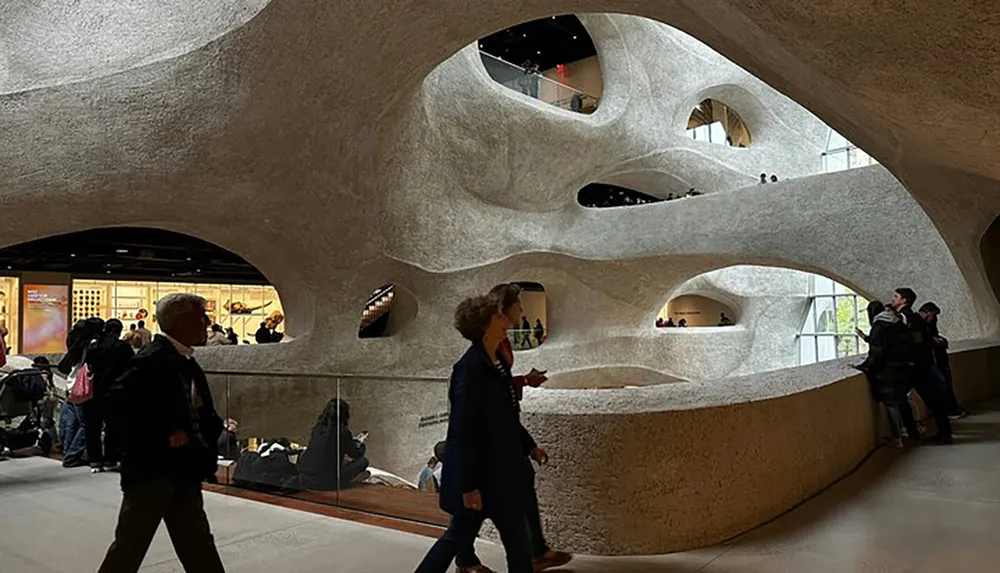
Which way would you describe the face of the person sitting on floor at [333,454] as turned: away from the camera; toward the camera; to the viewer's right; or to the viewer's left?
away from the camera

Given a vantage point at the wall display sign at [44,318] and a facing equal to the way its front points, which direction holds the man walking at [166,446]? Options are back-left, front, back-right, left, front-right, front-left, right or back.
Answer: front

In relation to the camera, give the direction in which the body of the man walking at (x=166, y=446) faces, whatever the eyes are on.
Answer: to the viewer's right

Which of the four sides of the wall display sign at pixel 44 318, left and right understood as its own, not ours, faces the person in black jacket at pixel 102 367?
front

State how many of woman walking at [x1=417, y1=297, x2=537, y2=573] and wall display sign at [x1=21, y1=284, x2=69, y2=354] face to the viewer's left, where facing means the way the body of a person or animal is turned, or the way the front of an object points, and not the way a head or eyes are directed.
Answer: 0

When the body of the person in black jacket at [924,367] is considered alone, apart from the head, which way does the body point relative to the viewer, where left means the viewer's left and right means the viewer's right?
facing to the left of the viewer

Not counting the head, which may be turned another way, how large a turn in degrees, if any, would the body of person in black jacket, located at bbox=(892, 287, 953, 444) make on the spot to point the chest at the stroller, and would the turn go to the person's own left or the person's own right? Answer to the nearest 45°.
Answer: approximately 45° to the person's own left

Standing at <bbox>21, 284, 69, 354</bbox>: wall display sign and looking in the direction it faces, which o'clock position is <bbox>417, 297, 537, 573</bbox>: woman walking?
The woman walking is roughly at 12 o'clock from the wall display sign.

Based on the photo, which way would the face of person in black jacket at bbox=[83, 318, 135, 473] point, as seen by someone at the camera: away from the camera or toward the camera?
away from the camera

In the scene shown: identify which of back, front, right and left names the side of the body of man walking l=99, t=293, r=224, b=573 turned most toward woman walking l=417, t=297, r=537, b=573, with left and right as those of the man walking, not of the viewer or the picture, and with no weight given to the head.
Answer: front

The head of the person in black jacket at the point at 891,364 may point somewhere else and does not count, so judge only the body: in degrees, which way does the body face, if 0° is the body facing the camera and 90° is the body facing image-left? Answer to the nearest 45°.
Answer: approximately 135°

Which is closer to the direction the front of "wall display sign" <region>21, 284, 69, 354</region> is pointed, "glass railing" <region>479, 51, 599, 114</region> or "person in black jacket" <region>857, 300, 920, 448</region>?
the person in black jacket

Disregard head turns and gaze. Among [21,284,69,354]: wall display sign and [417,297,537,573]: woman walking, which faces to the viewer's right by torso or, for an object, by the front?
the woman walking

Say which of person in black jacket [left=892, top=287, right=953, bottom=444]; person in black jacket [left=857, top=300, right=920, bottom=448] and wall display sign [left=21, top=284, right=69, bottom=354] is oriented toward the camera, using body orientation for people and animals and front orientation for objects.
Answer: the wall display sign

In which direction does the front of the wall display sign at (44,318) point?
toward the camera

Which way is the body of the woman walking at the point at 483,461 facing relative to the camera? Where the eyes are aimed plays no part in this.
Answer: to the viewer's right

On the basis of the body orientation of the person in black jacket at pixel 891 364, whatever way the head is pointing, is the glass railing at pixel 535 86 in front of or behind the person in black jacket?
in front

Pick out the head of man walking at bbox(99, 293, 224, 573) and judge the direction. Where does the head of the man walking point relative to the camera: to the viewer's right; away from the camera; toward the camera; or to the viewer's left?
to the viewer's right
